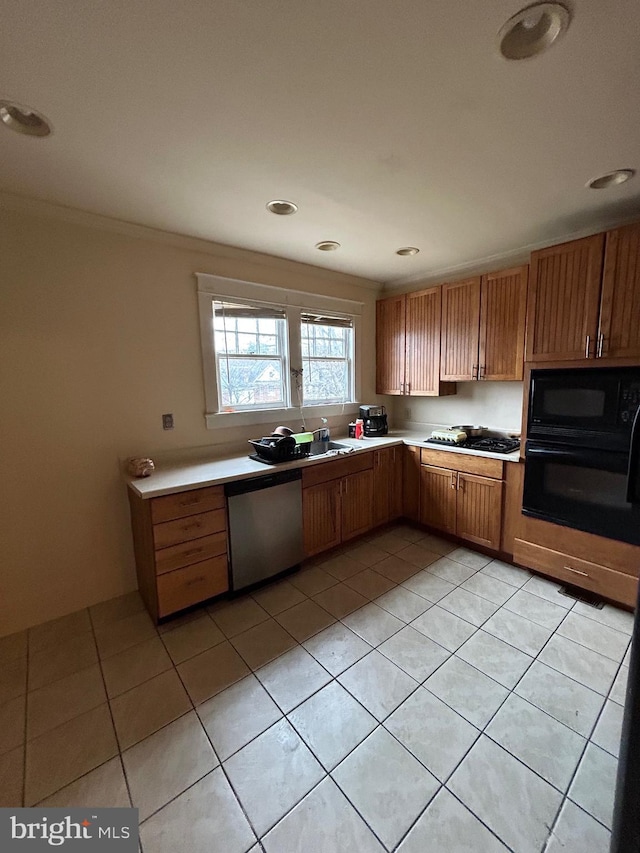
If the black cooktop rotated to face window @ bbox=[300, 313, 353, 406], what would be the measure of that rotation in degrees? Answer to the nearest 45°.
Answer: approximately 45° to its right

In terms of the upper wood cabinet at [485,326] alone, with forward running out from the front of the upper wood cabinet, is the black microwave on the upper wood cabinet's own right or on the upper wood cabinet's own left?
on the upper wood cabinet's own left

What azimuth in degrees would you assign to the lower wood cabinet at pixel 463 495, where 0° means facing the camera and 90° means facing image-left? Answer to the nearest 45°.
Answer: approximately 45°

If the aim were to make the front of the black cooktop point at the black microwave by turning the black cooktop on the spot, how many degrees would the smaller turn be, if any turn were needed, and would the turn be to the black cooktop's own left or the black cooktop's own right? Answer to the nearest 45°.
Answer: approximately 90° to the black cooktop's own left

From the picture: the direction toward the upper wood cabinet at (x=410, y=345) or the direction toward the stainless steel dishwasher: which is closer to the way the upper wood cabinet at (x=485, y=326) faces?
the stainless steel dishwasher

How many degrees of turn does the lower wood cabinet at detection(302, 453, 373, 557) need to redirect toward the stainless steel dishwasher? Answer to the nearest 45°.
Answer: approximately 90° to its right
